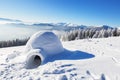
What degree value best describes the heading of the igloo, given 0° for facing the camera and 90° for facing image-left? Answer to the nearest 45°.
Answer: approximately 45°
